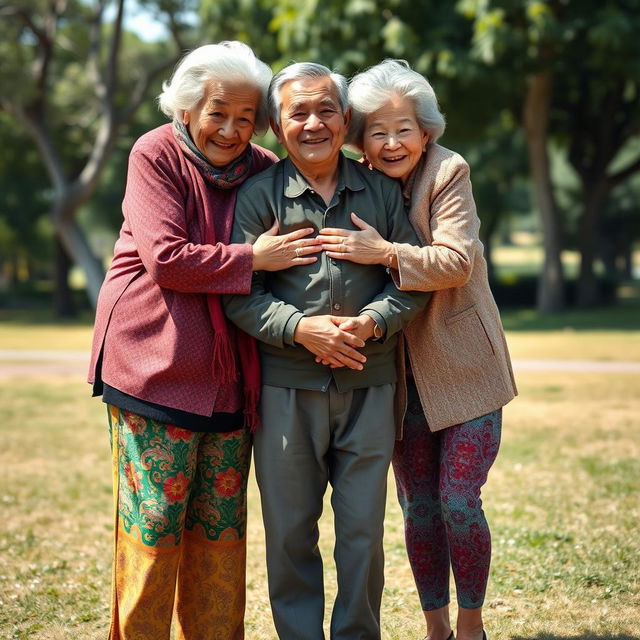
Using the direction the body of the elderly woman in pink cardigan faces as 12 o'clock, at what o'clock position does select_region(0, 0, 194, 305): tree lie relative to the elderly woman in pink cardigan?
The tree is roughly at 7 o'clock from the elderly woman in pink cardigan.

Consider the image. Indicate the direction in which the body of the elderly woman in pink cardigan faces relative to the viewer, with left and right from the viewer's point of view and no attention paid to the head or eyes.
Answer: facing the viewer and to the right of the viewer

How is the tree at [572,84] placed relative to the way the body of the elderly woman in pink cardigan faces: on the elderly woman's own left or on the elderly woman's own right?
on the elderly woman's own left

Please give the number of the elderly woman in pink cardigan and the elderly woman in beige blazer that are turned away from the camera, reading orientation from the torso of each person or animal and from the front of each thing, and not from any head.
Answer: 0

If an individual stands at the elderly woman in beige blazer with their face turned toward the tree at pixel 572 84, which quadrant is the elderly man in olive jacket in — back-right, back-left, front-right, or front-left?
back-left

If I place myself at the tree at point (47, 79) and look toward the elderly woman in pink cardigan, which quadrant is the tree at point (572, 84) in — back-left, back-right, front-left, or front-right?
front-left

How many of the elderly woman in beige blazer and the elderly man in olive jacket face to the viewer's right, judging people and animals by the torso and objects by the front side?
0

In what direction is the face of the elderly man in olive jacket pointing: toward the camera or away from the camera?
toward the camera

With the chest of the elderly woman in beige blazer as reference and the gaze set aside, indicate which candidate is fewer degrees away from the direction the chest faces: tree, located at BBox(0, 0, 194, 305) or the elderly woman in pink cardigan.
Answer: the elderly woman in pink cardigan

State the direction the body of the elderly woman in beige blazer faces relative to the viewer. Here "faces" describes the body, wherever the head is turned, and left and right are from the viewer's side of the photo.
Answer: facing the viewer and to the left of the viewer

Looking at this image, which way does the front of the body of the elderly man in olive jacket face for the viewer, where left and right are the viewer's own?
facing the viewer

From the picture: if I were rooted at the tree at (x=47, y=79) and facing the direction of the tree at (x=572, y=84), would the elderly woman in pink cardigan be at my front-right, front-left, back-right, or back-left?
front-right

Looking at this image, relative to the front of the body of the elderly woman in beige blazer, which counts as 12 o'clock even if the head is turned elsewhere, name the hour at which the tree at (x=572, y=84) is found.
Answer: The tree is roughly at 5 o'clock from the elderly woman in beige blazer.

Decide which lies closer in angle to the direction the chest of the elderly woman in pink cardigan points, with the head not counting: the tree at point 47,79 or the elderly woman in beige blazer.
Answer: the elderly woman in beige blazer

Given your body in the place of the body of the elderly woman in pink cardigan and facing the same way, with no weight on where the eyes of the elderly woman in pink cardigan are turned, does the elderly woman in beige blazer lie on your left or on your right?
on your left
